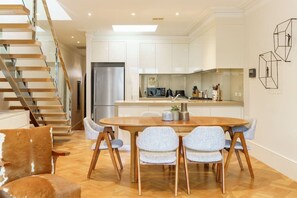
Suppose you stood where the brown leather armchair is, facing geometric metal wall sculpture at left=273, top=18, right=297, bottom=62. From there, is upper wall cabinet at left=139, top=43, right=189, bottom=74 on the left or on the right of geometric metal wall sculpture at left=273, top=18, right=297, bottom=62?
left

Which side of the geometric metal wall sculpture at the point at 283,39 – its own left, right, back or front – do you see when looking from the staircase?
front

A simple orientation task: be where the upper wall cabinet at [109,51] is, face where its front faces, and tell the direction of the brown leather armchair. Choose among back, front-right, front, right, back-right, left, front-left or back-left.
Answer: front

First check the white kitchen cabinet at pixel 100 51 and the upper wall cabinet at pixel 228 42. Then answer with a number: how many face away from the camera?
0

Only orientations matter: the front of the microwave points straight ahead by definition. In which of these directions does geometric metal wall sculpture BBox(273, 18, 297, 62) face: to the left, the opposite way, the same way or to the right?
to the right

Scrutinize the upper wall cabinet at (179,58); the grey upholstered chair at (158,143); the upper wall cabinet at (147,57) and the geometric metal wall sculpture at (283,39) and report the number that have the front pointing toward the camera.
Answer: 2

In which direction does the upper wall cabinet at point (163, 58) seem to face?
toward the camera

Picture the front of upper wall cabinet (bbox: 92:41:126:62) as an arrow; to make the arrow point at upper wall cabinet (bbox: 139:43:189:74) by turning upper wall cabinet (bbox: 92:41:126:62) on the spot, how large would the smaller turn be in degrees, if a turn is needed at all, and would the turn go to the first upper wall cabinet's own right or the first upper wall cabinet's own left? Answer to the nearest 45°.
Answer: approximately 90° to the first upper wall cabinet's own left

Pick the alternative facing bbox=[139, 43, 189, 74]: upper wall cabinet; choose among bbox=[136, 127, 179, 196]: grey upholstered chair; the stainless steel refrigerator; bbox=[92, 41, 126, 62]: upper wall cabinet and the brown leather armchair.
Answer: the grey upholstered chair

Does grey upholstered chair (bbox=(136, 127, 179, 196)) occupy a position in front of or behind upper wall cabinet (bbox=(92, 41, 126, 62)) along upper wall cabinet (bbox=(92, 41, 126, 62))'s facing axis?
in front
